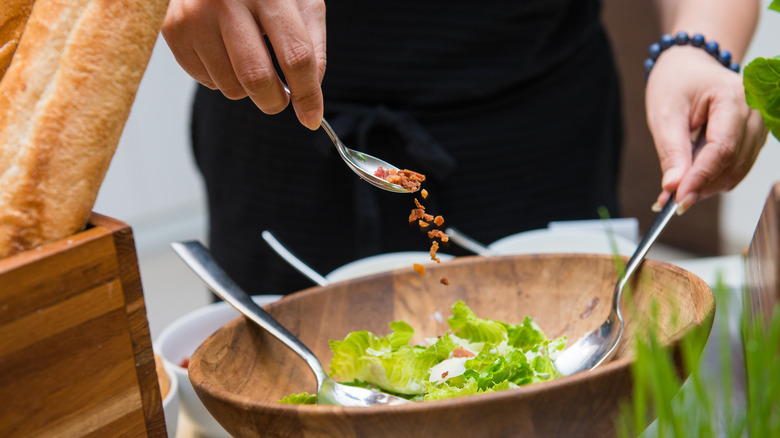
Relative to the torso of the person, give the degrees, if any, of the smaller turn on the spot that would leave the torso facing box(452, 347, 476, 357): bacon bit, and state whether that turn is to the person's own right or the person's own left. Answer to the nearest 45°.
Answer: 0° — they already face it

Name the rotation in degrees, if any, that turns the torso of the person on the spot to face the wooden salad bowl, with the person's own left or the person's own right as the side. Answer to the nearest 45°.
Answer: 0° — they already face it

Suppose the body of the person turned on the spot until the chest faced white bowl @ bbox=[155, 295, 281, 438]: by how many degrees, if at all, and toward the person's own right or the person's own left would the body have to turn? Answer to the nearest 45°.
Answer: approximately 45° to the person's own right

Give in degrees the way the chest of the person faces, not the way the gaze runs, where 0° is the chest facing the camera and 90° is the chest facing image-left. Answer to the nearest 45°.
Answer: approximately 0°
